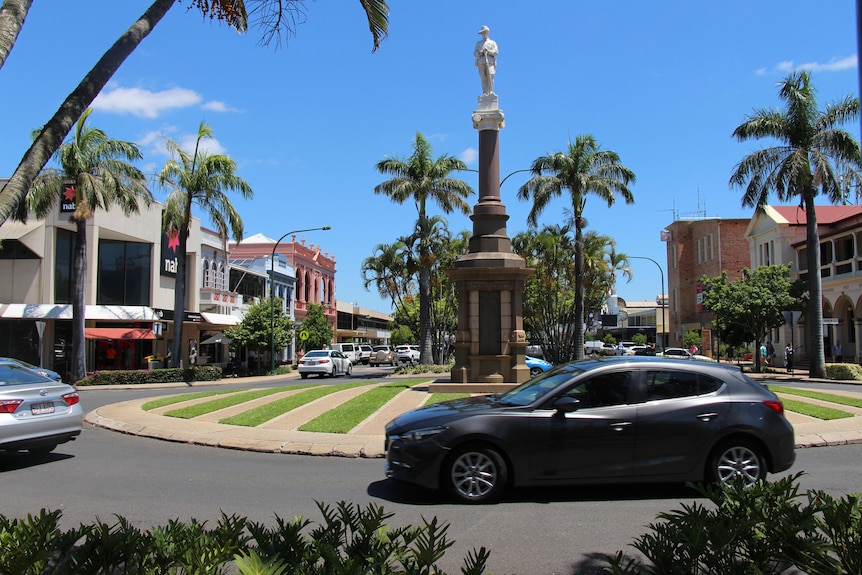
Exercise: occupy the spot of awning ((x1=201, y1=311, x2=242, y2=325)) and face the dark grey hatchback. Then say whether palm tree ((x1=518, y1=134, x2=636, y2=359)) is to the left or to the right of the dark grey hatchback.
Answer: left

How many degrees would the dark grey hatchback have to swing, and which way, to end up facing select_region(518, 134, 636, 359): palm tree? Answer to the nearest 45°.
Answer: approximately 90° to its right

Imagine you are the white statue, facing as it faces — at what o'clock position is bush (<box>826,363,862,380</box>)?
The bush is roughly at 8 o'clock from the white statue.

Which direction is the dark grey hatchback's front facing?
to the viewer's left

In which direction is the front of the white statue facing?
toward the camera

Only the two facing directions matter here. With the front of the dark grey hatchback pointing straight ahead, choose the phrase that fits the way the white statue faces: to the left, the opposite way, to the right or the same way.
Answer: to the left

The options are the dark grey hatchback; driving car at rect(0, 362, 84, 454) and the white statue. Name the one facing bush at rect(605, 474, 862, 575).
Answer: the white statue

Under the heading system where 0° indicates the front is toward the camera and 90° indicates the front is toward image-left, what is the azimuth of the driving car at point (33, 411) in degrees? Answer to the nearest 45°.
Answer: approximately 135°

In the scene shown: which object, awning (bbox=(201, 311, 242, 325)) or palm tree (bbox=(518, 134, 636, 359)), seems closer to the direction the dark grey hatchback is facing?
the awning

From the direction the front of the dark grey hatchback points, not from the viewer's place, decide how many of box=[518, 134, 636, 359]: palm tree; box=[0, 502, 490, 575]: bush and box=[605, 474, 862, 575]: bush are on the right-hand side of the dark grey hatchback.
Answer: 1

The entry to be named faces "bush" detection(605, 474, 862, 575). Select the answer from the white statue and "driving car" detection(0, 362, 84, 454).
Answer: the white statue

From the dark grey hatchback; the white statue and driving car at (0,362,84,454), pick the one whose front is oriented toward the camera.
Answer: the white statue

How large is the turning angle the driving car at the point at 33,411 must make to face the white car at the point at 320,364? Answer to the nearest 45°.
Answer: approximately 90° to its right

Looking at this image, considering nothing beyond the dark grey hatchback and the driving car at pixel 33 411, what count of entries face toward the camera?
0

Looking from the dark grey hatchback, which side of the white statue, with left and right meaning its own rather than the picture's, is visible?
front

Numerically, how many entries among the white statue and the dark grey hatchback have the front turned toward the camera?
1

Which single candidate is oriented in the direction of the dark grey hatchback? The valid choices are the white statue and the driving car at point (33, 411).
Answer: the white statue

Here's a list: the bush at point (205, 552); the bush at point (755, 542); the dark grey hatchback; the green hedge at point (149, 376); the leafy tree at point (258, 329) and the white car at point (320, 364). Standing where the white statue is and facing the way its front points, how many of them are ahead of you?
3

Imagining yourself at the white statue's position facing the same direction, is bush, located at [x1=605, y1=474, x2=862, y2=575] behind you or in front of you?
in front

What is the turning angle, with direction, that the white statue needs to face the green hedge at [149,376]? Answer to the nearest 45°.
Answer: approximately 135° to its right
